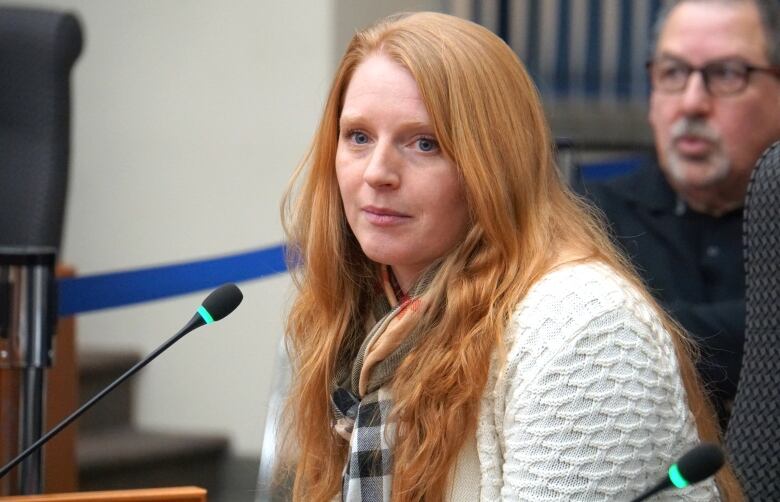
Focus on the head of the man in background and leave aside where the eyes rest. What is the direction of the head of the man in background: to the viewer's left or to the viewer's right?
to the viewer's left

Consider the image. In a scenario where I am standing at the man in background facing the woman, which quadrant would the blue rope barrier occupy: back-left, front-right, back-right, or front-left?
front-right

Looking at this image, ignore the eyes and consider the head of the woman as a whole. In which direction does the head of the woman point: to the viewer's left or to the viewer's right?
to the viewer's left

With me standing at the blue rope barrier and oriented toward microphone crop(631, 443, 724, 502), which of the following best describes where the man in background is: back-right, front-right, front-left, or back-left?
front-left

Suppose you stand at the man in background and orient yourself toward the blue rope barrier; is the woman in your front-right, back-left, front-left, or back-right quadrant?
front-left

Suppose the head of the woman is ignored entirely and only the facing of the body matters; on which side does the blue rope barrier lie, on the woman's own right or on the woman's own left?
on the woman's own right

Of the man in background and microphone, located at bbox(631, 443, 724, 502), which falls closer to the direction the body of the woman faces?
the microphone

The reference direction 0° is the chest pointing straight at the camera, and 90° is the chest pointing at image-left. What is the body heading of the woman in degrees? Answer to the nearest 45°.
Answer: approximately 45°
